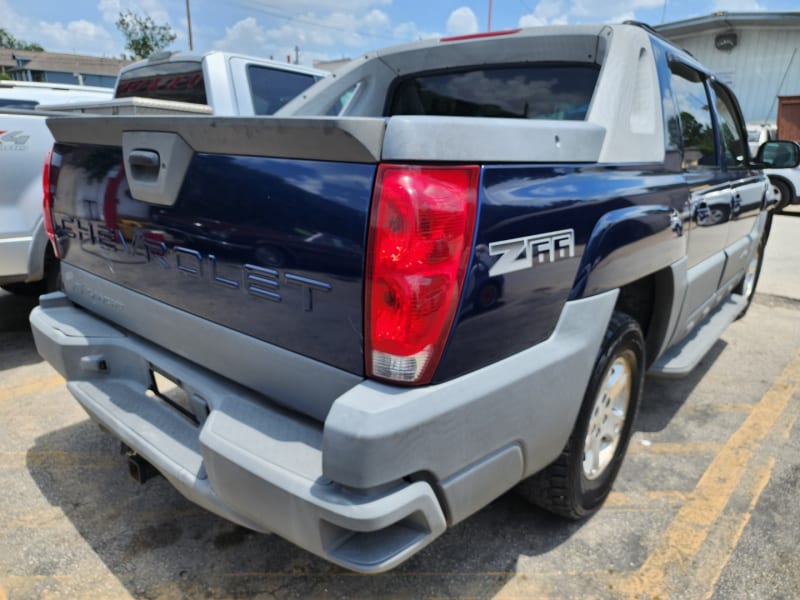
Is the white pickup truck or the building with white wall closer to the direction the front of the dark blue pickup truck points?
the building with white wall

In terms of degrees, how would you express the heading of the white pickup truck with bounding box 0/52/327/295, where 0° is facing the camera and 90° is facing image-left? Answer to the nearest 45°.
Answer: approximately 225°

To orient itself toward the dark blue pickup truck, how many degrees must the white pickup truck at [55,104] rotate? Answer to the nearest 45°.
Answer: approximately 135° to its right

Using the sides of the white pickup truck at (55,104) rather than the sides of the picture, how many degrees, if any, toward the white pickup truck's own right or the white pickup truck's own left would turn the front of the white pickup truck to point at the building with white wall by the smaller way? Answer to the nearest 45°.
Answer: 0° — it already faces it

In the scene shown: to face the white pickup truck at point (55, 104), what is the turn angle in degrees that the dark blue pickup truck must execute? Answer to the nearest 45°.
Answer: approximately 90° to its left

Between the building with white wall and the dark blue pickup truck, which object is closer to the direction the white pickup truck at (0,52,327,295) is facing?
the building with white wall

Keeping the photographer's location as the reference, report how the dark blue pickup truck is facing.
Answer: facing away from the viewer and to the right of the viewer
